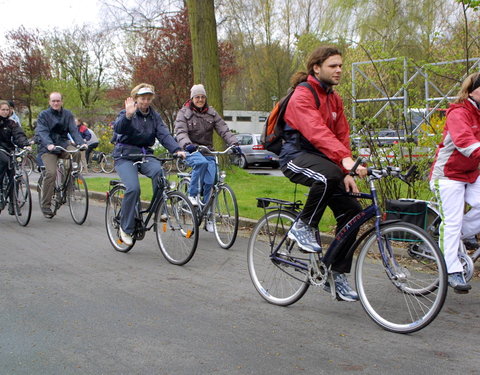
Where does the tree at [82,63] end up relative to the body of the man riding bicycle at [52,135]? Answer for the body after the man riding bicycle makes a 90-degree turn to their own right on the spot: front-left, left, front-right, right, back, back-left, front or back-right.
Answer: back-right

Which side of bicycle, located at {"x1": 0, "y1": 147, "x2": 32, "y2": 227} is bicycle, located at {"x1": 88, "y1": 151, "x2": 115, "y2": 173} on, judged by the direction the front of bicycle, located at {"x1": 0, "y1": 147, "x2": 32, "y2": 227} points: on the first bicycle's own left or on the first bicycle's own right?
on the first bicycle's own left

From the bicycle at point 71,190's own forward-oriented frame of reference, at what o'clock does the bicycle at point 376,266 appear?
the bicycle at point 376,266 is roughly at 1 o'clock from the bicycle at point 71,190.

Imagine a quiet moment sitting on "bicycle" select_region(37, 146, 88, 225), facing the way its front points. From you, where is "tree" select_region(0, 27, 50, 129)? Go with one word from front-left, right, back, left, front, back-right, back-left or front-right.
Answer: back-left

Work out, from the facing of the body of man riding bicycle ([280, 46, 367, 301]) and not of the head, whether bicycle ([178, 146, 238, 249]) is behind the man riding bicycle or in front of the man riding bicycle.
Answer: behind

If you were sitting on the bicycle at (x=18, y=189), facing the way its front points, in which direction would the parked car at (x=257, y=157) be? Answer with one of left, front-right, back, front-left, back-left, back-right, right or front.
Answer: left

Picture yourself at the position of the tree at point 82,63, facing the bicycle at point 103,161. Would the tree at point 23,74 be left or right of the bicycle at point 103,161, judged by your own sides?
right

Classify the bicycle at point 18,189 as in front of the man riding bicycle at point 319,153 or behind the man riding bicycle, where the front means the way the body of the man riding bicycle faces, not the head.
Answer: behind

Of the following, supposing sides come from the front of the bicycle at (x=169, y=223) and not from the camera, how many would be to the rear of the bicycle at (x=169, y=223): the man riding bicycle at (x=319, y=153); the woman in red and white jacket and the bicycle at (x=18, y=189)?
1
